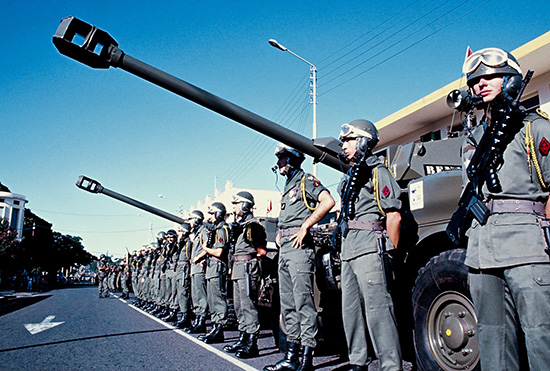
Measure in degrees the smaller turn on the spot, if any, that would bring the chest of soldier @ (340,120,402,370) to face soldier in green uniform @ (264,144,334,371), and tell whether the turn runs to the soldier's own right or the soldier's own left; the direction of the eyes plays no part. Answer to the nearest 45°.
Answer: approximately 90° to the soldier's own right

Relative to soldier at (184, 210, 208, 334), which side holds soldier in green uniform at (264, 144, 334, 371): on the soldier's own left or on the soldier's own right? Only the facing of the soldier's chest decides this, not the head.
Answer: on the soldier's own left

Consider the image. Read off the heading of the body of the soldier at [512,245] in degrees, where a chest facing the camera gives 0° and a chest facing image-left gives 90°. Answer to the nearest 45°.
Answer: approximately 45°

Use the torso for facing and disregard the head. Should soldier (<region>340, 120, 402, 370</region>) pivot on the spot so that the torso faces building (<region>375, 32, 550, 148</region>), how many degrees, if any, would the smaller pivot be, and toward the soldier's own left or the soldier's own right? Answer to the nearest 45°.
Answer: approximately 135° to the soldier's own right

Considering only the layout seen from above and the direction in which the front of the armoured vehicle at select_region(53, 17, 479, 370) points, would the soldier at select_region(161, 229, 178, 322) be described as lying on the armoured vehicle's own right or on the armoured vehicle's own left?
on the armoured vehicle's own right

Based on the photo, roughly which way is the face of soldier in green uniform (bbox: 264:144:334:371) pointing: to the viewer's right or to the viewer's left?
to the viewer's left

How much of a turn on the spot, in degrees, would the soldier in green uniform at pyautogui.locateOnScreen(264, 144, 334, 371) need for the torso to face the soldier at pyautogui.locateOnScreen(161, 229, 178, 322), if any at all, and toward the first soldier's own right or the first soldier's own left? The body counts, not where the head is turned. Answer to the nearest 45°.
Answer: approximately 90° to the first soldier's own right

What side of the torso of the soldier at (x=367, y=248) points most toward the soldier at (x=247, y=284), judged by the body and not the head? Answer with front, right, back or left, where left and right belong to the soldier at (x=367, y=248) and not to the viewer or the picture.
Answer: right

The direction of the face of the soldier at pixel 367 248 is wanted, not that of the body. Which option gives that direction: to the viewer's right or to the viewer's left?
to the viewer's left

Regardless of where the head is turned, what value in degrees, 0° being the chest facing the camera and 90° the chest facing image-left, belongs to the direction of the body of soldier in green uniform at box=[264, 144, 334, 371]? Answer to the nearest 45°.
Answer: approximately 45°

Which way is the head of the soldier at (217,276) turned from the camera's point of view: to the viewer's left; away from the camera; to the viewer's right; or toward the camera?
to the viewer's left

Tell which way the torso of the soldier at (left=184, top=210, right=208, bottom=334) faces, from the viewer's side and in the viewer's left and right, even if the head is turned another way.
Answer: facing to the left of the viewer

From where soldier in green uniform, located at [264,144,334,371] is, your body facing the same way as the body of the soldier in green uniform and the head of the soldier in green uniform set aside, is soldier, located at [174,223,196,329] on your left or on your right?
on your right
